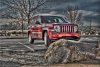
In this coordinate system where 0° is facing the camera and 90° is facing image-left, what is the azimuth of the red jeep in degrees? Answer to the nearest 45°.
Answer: approximately 315°
